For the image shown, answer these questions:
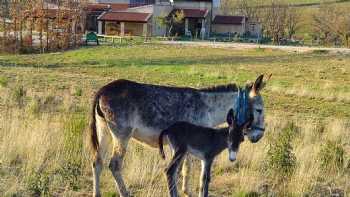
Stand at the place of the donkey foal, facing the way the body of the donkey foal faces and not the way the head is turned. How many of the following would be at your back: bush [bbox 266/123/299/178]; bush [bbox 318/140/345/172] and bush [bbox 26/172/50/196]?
1

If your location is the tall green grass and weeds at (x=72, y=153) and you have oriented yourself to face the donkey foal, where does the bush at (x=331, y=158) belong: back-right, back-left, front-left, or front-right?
front-left

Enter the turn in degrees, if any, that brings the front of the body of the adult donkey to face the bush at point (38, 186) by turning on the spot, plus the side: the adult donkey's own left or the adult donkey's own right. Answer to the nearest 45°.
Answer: approximately 135° to the adult donkey's own right

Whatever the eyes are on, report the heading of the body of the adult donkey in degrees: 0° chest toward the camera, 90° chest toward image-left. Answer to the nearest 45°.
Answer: approximately 270°

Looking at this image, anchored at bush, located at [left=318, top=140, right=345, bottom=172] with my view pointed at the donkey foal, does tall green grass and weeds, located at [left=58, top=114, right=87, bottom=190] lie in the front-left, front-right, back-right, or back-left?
front-right

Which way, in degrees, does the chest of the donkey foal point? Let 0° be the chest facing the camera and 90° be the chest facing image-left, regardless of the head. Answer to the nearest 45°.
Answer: approximately 270°

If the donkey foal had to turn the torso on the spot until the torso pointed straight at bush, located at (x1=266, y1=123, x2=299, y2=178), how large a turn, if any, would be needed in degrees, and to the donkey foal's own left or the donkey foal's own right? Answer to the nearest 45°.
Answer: approximately 45° to the donkey foal's own left

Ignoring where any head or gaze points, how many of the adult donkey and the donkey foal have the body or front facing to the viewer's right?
2

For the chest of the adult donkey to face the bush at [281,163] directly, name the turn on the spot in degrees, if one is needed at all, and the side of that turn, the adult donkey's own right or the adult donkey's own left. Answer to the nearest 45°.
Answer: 0° — it already faces it

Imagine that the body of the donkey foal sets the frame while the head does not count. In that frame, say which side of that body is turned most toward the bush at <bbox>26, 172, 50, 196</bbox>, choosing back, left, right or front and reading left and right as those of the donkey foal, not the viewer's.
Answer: back

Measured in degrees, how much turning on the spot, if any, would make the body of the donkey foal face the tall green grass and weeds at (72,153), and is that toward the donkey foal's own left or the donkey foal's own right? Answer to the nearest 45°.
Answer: approximately 135° to the donkey foal's own left

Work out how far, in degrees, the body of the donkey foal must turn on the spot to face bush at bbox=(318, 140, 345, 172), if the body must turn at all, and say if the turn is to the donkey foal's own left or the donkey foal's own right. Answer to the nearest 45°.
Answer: approximately 45° to the donkey foal's own left

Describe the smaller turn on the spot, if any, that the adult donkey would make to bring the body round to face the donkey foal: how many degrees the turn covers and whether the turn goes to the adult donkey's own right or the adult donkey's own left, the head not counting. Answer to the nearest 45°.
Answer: approximately 45° to the adult donkey's own right
